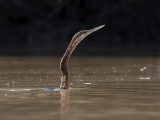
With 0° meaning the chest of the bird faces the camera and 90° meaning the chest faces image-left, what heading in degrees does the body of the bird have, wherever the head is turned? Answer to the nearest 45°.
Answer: approximately 270°
